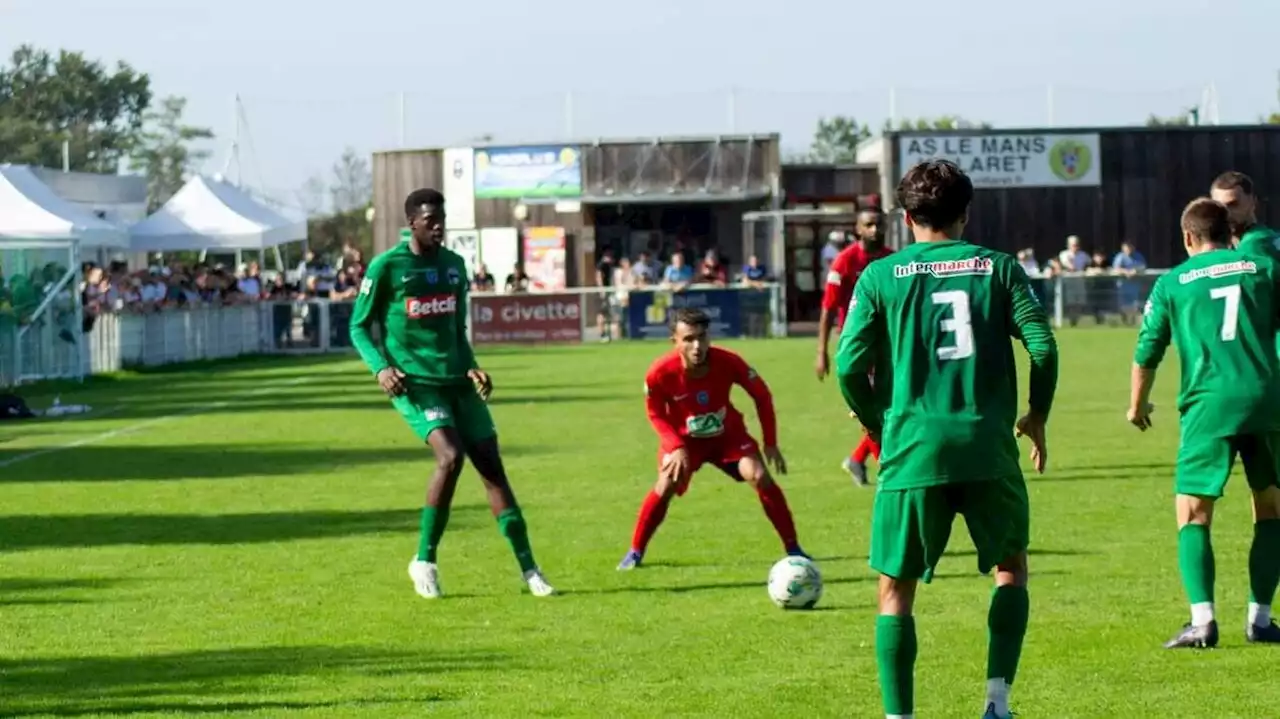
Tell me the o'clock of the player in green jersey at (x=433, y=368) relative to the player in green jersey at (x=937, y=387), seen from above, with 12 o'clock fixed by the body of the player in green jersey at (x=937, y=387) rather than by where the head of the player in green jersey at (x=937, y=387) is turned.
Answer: the player in green jersey at (x=433, y=368) is roughly at 11 o'clock from the player in green jersey at (x=937, y=387).

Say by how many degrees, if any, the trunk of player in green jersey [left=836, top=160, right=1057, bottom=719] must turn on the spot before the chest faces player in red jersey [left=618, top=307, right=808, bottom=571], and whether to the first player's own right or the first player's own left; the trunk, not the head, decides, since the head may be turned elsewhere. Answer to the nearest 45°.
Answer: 0° — they already face them

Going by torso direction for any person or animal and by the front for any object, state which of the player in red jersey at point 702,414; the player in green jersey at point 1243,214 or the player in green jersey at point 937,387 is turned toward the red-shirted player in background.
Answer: the player in green jersey at point 937,387

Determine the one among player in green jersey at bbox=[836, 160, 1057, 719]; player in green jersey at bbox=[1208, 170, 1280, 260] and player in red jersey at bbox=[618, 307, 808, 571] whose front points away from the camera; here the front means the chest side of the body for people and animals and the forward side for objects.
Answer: player in green jersey at bbox=[836, 160, 1057, 719]

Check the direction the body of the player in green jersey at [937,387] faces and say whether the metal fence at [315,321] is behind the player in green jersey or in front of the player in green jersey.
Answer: in front

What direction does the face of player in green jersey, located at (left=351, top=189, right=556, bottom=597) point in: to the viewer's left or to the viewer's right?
to the viewer's right

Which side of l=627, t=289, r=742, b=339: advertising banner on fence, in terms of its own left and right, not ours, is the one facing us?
front

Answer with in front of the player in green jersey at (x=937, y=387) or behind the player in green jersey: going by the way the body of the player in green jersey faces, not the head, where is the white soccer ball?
in front

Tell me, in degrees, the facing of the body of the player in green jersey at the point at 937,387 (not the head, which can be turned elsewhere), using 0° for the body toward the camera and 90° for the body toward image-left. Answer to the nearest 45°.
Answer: approximately 180°

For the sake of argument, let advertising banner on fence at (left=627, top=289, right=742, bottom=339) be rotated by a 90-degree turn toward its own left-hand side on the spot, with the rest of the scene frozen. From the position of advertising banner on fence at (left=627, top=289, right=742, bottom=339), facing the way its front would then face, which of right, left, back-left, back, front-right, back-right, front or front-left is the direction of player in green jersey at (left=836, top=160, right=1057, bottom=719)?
right

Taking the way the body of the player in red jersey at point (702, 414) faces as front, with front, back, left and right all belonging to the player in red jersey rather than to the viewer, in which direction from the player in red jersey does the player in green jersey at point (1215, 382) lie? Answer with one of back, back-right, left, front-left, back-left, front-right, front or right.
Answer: front-left

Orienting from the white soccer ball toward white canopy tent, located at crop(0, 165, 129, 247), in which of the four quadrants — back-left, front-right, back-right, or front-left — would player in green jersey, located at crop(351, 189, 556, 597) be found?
front-left

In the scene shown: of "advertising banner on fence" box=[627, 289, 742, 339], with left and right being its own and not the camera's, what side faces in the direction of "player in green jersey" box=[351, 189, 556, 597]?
front

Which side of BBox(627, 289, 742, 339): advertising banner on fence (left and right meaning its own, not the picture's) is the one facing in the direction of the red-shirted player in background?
front

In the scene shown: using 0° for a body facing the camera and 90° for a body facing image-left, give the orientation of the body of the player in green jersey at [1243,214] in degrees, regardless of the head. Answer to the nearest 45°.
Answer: approximately 45°

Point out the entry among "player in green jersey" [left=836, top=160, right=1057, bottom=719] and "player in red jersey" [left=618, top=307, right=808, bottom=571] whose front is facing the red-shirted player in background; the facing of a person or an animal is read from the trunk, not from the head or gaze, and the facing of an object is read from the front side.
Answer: the player in green jersey

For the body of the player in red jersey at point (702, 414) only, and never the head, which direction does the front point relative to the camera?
toward the camera

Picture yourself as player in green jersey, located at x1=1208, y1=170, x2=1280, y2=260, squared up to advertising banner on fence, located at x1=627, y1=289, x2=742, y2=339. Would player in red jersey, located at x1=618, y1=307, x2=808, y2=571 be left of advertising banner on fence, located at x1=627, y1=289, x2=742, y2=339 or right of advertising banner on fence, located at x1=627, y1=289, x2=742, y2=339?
left

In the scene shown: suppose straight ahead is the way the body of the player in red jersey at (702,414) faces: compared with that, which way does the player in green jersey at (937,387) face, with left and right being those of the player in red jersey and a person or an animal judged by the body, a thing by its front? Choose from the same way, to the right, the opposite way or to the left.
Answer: the opposite way

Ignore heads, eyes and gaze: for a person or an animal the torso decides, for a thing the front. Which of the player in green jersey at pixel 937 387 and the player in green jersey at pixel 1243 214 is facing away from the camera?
the player in green jersey at pixel 937 387

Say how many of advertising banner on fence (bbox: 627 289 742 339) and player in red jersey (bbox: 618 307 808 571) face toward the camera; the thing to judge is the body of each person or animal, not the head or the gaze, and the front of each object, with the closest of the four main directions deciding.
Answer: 2
